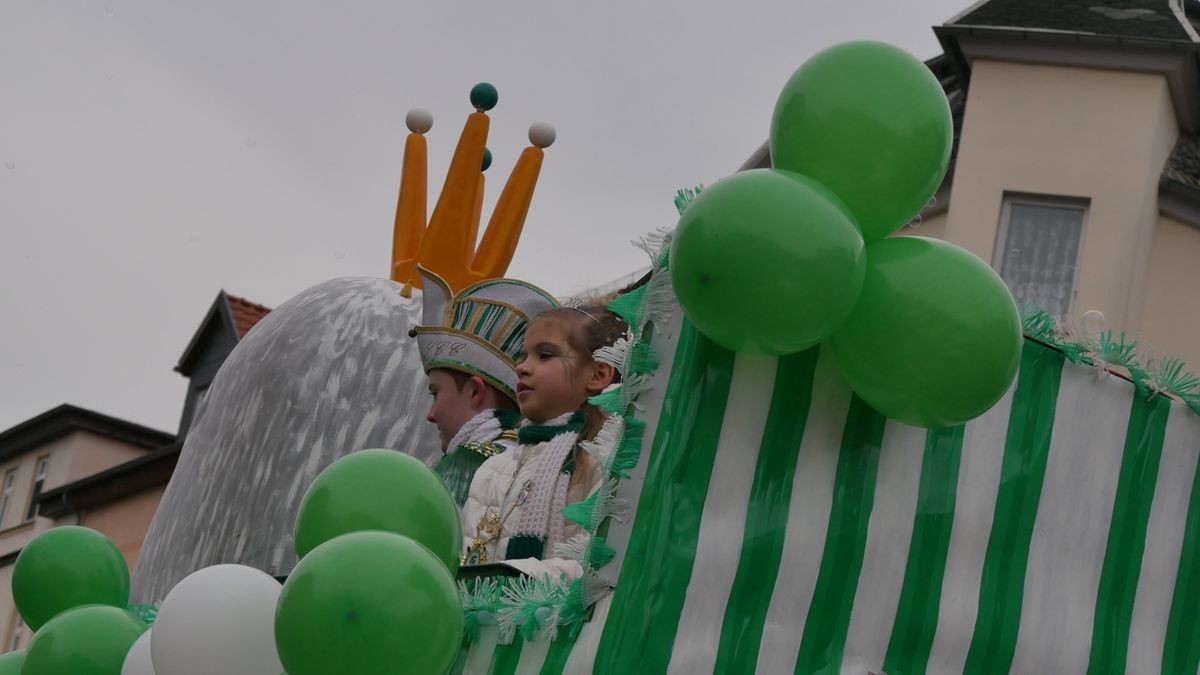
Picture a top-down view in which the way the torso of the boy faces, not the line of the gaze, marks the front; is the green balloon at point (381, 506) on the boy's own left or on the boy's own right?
on the boy's own left

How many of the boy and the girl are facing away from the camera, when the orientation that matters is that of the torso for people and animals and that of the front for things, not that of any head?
0

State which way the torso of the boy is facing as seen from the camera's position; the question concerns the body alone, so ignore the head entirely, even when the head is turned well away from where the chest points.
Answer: to the viewer's left

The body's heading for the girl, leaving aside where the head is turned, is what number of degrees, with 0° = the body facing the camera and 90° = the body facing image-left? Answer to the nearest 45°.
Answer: approximately 45°

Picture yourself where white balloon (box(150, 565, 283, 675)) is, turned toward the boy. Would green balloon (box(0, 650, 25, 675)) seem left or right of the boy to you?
left

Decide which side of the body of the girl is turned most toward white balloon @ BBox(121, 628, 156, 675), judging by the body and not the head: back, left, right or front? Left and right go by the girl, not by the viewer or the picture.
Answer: front

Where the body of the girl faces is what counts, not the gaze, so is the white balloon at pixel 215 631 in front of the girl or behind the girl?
in front

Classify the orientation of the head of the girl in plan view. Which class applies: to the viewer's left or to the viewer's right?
to the viewer's left

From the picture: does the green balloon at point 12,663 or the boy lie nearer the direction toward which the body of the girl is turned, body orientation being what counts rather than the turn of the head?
the green balloon

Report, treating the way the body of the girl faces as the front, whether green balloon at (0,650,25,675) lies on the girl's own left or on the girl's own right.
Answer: on the girl's own right
